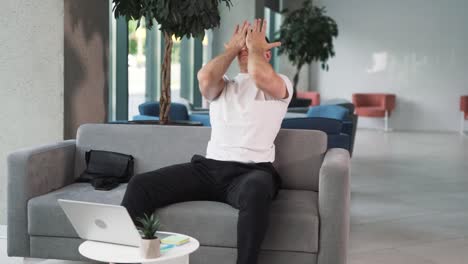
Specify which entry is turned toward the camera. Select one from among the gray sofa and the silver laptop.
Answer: the gray sofa

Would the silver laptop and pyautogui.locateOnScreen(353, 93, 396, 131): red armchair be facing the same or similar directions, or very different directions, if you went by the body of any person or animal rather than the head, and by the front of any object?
very different directions

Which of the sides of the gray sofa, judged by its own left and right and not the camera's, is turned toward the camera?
front

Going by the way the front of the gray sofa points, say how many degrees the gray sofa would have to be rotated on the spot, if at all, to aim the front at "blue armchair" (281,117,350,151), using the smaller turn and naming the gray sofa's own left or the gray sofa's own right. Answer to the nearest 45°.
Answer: approximately 135° to the gray sofa's own left

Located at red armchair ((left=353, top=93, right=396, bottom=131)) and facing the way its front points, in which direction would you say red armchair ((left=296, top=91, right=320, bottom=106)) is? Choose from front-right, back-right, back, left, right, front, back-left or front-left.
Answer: front-right

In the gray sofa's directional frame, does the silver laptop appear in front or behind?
in front

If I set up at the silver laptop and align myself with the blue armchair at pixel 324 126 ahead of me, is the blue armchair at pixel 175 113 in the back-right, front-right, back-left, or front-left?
front-left

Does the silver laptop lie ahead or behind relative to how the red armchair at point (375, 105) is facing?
ahead

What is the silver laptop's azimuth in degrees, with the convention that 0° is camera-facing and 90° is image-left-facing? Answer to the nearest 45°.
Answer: approximately 225°

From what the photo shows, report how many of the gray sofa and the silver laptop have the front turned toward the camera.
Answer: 1

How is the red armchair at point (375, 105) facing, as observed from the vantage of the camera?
facing the viewer and to the left of the viewer

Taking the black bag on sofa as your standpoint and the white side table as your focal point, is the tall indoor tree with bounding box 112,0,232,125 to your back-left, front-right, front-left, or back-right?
back-left

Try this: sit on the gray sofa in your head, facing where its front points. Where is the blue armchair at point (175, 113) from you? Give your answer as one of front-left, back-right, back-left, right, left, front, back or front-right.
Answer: back
